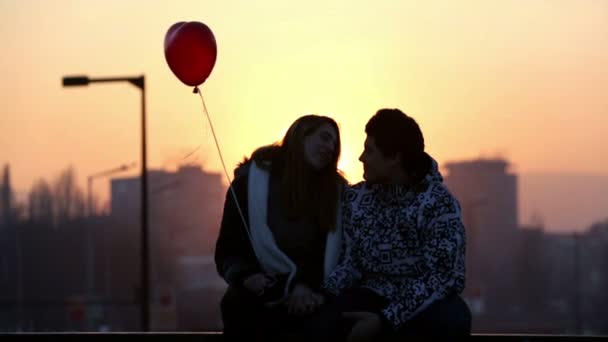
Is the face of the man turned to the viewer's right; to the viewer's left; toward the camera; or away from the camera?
to the viewer's left

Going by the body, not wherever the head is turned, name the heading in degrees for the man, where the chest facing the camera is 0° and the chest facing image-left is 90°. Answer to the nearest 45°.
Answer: approximately 45°
